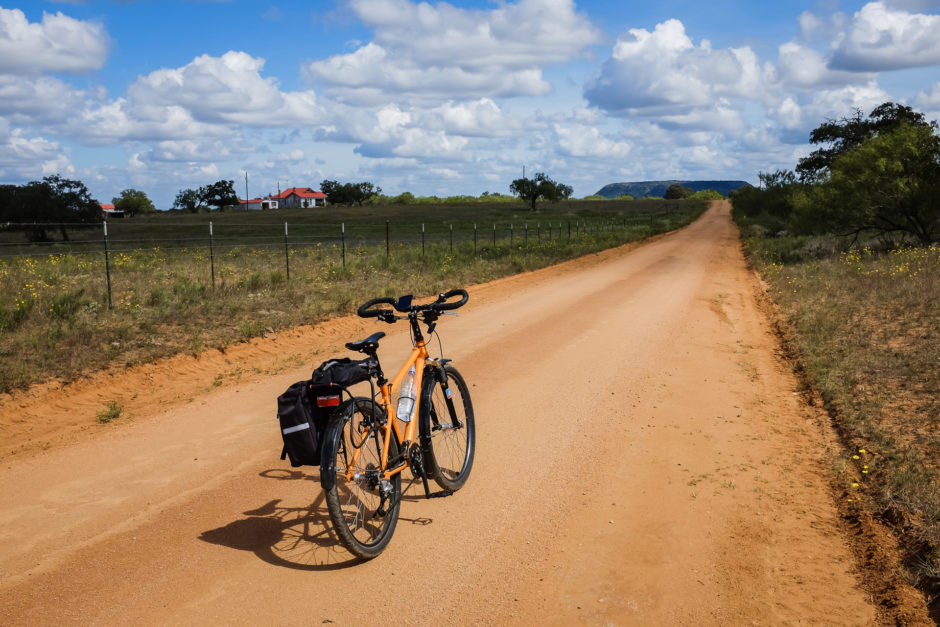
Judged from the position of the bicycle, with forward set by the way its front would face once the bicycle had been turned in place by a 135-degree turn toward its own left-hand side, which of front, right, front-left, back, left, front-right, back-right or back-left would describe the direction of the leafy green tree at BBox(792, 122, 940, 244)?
back-right

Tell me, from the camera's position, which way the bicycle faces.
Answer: facing away from the viewer and to the right of the viewer

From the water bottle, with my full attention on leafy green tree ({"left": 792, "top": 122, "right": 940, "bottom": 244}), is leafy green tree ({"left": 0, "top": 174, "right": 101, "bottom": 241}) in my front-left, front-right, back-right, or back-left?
front-left

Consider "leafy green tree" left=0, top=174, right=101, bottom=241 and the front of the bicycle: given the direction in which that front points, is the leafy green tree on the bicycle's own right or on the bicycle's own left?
on the bicycle's own left
